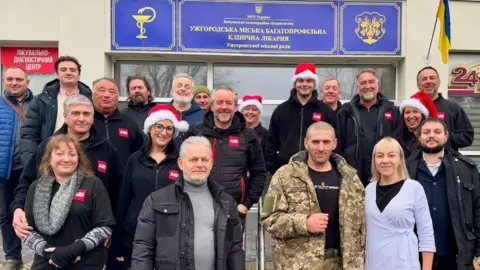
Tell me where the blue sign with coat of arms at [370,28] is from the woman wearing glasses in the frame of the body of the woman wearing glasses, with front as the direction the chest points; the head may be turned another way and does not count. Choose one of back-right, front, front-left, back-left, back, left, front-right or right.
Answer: back-left

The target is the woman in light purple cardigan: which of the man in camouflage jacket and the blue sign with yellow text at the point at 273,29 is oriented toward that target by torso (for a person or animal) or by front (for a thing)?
the blue sign with yellow text

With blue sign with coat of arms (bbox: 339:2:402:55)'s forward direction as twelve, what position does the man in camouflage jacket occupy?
The man in camouflage jacket is roughly at 12 o'clock from the blue sign with coat of arms.

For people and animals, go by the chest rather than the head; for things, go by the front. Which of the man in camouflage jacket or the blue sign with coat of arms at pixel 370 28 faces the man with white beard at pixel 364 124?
the blue sign with coat of arms
